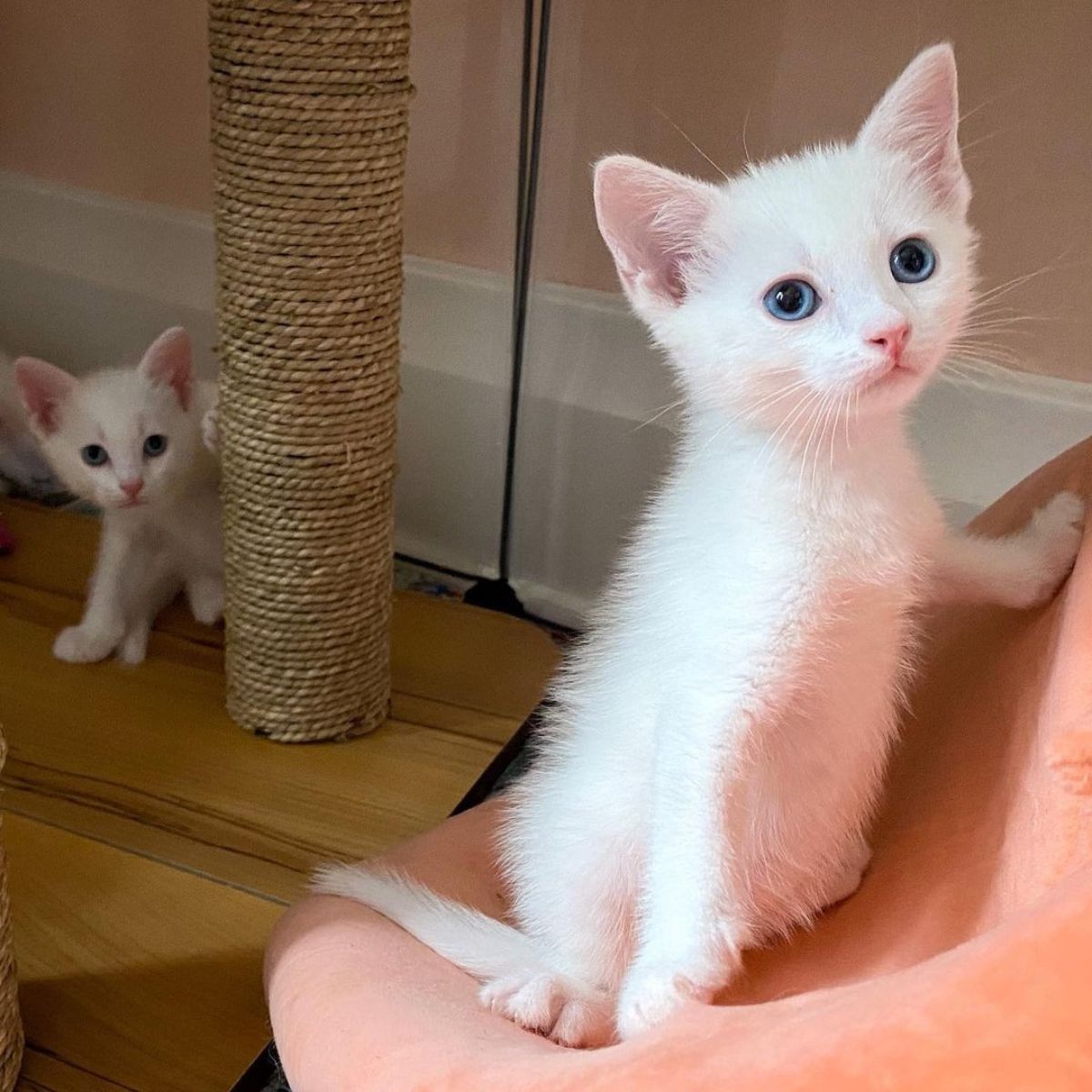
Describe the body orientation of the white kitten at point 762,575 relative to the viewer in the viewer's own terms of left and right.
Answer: facing the viewer and to the right of the viewer

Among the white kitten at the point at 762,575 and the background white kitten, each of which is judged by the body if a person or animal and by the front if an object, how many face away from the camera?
0

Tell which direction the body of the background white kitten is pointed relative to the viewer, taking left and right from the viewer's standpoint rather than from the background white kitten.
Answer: facing the viewer and to the left of the viewer

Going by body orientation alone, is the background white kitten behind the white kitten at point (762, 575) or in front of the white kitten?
behind
